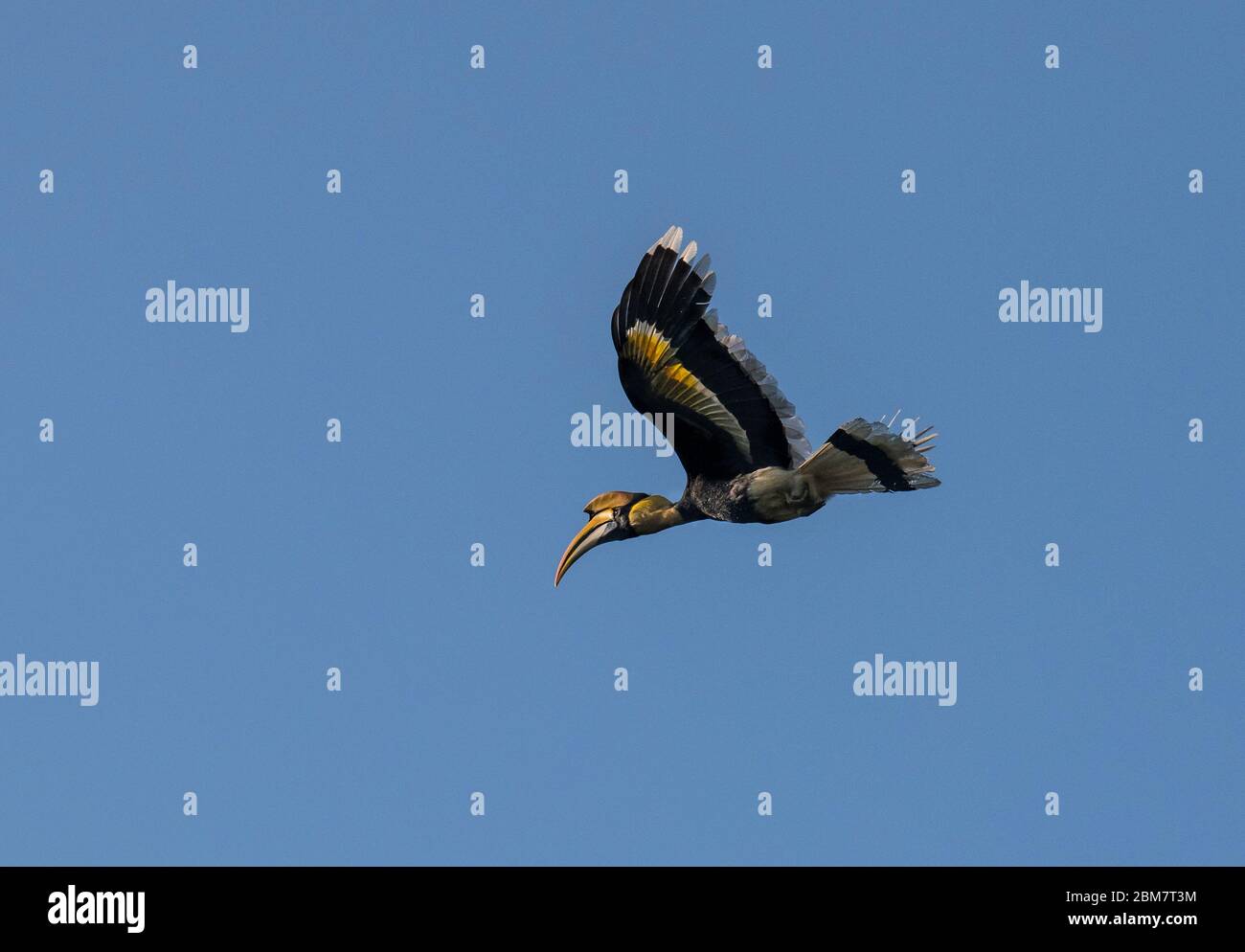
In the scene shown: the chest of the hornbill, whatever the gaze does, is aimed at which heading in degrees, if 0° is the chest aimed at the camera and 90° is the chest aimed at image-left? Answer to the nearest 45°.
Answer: approximately 90°
